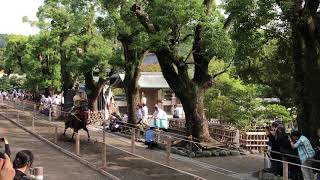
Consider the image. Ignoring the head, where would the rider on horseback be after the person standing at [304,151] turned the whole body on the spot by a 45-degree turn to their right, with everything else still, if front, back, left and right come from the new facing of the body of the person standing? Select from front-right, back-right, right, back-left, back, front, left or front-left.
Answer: front

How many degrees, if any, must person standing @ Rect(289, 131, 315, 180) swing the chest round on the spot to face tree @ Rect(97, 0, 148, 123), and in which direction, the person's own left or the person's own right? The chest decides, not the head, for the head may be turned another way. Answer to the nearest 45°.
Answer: approximately 45° to the person's own right

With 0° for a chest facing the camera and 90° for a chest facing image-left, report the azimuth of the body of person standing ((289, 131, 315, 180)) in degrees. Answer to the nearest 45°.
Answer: approximately 90°

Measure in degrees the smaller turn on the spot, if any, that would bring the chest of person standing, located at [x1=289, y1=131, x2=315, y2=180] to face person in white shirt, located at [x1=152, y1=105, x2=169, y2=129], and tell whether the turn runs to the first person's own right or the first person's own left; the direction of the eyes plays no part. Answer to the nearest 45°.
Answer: approximately 45° to the first person's own right

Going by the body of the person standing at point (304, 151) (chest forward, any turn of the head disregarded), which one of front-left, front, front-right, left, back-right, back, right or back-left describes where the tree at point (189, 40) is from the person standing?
front-right

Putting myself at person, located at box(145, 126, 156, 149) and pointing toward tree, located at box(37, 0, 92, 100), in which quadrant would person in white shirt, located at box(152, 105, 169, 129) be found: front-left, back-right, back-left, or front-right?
front-right

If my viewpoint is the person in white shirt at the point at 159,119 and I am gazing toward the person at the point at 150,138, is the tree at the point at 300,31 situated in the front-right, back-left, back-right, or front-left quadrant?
front-left

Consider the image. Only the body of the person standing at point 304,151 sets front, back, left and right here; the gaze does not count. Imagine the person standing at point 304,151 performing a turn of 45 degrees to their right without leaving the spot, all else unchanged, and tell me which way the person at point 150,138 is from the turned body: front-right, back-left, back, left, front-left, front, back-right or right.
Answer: front
